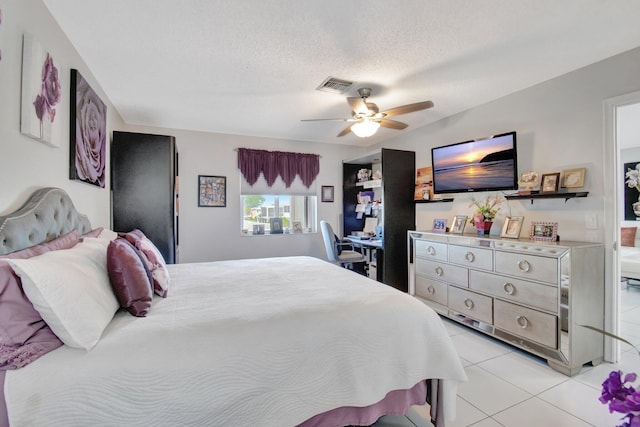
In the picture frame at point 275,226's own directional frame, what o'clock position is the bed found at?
The bed is roughly at 12 o'clock from the picture frame.

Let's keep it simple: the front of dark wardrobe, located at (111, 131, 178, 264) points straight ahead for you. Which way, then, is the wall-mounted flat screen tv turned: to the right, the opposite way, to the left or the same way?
the opposite way

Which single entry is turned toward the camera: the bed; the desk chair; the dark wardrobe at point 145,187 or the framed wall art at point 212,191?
the framed wall art

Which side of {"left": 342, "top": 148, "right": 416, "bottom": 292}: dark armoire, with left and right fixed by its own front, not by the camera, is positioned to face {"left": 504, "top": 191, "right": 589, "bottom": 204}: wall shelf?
left

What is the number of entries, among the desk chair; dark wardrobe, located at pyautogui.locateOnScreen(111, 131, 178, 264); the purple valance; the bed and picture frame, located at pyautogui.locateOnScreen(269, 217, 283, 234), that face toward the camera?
2

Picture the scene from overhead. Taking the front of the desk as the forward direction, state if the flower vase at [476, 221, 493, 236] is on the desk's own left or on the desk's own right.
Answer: on the desk's own left

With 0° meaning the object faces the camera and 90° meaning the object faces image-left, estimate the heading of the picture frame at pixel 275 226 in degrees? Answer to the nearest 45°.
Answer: approximately 0°

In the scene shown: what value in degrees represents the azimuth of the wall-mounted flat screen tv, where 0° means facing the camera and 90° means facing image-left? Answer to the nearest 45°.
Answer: approximately 45°

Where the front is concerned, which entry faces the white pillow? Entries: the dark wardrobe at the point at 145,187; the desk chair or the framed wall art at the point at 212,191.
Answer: the framed wall art

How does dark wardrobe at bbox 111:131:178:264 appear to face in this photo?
to the viewer's right

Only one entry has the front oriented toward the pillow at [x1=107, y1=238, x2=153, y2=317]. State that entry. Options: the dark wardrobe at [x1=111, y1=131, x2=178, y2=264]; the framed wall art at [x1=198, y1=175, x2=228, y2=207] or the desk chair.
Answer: the framed wall art
